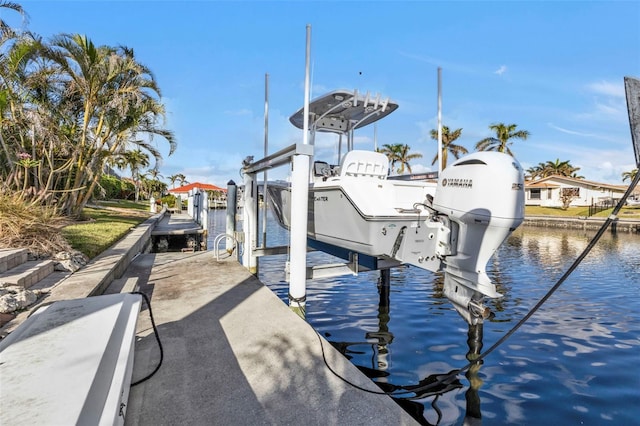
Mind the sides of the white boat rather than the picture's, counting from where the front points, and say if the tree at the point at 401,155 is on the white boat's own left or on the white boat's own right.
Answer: on the white boat's own right

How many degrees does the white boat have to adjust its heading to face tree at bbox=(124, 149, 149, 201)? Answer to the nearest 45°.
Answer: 0° — it already faces it

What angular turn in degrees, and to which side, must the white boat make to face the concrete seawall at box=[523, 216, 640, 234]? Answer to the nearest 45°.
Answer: approximately 90° to its right

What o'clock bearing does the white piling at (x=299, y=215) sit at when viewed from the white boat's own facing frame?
The white piling is roughly at 10 o'clock from the white boat.

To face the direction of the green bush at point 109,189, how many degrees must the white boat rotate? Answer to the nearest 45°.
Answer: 0° — it already faces it

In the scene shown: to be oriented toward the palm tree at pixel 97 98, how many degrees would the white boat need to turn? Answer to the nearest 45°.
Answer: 0° — it already faces it

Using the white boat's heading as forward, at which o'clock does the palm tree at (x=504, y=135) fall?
The palm tree is roughly at 2 o'clock from the white boat.

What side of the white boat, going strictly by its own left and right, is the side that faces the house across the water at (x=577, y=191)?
right

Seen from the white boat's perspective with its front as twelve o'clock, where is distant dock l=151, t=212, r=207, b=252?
The distant dock is roughly at 12 o'clock from the white boat.

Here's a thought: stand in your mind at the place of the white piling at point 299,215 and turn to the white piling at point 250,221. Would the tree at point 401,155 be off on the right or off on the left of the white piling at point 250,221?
right

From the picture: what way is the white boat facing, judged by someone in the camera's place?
facing away from the viewer and to the left of the viewer
